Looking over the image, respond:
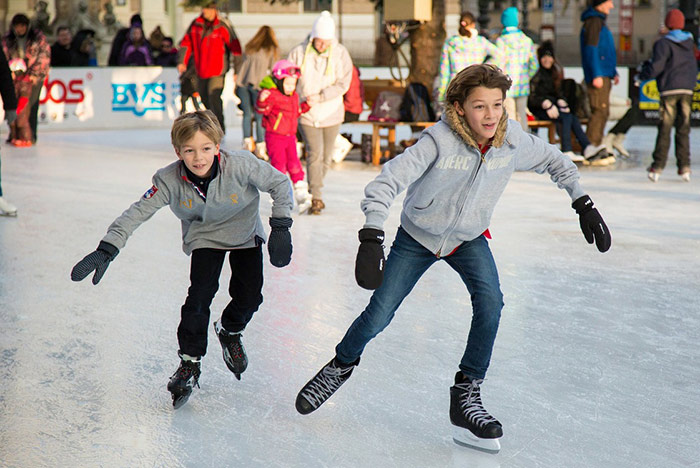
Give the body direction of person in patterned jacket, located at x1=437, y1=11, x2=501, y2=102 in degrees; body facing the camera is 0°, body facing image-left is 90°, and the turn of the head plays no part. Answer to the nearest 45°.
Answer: approximately 180°

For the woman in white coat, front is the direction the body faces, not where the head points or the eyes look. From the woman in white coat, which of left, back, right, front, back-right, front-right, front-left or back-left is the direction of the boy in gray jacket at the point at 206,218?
front

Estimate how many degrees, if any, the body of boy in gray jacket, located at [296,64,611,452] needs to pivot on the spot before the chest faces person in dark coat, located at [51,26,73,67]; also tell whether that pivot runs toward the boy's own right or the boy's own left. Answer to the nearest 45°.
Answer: approximately 180°

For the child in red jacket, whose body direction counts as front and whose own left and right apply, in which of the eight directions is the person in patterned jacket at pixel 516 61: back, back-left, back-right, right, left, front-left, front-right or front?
left

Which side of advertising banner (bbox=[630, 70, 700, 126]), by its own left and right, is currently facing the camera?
front

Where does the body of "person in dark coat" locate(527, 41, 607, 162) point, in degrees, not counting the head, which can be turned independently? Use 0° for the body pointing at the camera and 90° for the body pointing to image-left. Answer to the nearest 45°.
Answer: approximately 315°

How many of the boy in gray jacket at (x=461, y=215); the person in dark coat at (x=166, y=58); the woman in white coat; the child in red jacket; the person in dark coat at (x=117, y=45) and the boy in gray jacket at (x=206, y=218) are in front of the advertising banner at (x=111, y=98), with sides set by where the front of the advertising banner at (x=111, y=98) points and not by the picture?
4

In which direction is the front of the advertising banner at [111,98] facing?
toward the camera

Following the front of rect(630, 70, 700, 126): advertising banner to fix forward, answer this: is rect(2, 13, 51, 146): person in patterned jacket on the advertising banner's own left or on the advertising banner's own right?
on the advertising banner's own right

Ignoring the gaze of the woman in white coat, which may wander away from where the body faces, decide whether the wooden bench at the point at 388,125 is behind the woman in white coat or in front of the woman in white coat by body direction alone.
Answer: behind

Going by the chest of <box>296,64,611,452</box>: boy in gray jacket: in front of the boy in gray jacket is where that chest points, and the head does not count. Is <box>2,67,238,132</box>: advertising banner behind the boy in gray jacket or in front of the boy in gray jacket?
behind

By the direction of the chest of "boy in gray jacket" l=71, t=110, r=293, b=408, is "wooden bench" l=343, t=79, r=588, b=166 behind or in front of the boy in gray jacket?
behind

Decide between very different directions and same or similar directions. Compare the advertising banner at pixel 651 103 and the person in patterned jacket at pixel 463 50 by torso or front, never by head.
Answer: very different directions

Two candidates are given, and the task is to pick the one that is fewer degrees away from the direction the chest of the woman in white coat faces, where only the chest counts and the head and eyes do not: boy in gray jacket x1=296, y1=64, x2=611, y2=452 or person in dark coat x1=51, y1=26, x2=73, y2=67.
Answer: the boy in gray jacket
